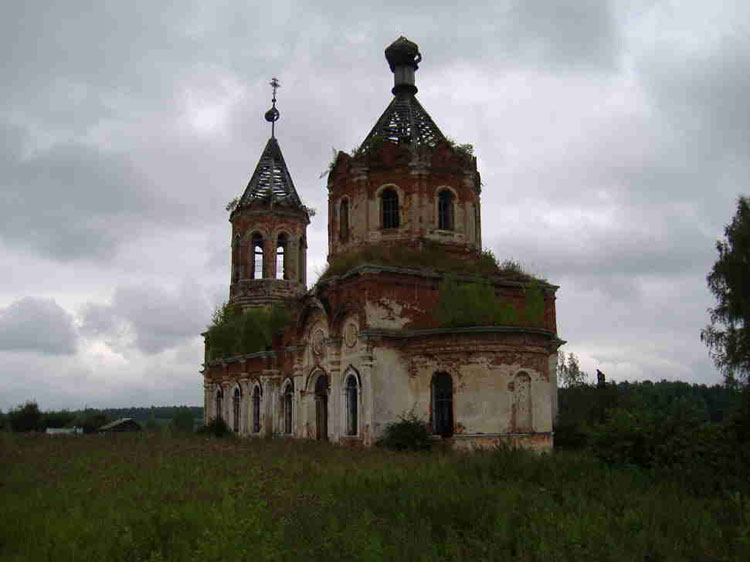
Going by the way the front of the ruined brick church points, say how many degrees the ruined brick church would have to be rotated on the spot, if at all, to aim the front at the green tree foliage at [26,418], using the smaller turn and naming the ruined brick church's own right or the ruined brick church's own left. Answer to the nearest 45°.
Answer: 0° — it already faces it

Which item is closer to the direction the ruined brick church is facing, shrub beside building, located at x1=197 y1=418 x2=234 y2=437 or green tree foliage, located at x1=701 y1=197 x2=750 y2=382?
the shrub beside building

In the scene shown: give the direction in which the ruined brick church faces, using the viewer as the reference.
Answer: facing away from the viewer and to the left of the viewer

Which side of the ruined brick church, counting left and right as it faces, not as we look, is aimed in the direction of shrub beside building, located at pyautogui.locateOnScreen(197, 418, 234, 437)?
front
